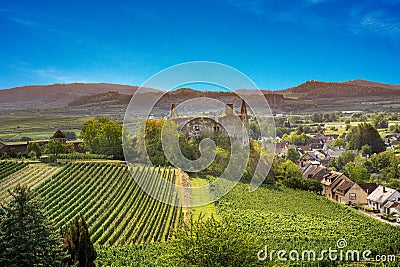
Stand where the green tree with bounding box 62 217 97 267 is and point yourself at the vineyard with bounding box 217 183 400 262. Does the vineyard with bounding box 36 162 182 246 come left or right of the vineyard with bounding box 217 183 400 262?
left

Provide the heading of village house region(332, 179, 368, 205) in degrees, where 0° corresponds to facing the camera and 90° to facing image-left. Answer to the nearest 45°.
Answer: approximately 45°

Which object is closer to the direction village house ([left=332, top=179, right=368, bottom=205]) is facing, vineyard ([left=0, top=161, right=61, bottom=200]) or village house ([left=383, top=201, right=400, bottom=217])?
the vineyard

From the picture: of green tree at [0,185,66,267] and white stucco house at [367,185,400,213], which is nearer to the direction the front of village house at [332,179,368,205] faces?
the green tree

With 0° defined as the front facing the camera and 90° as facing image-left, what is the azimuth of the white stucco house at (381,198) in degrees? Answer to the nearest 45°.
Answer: approximately 45°

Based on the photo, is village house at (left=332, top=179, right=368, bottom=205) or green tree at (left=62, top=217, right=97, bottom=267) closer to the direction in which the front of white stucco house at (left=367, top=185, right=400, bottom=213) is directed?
the green tree

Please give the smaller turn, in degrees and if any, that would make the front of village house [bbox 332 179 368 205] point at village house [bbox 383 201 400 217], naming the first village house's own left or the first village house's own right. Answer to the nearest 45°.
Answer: approximately 90° to the first village house's own left

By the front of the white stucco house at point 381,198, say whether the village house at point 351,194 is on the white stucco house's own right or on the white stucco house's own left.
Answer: on the white stucco house's own right
